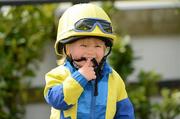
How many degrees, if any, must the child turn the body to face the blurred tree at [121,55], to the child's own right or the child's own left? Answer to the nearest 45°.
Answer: approximately 180°

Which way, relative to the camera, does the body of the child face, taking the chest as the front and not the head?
toward the camera
